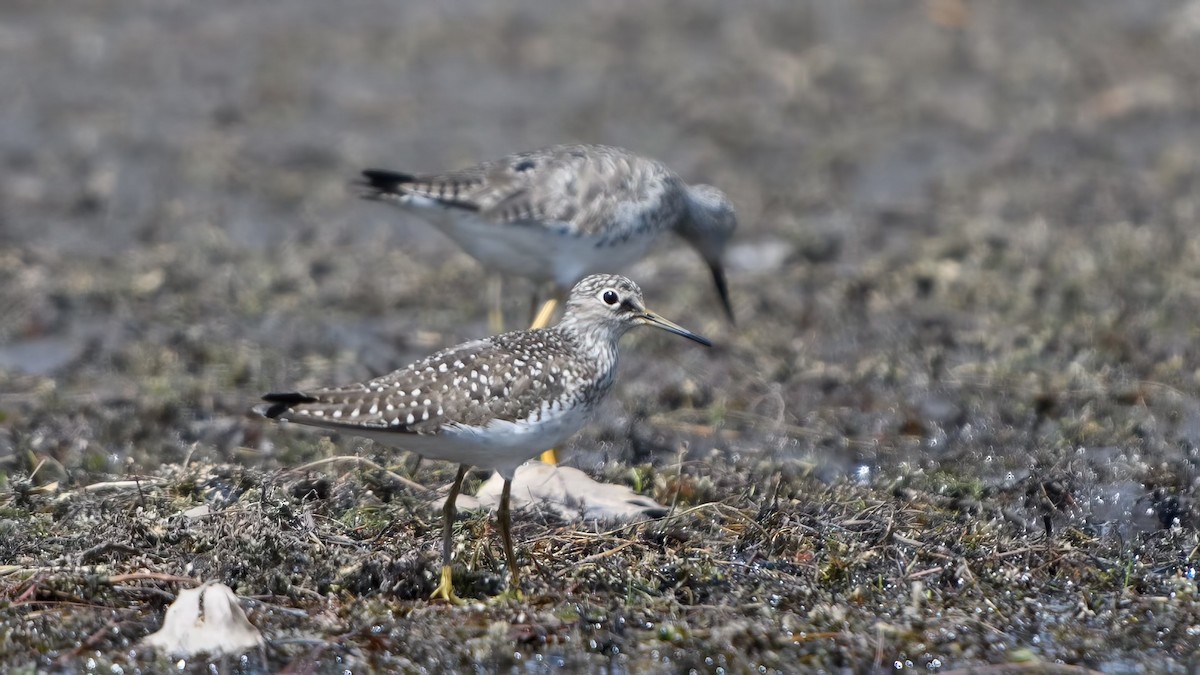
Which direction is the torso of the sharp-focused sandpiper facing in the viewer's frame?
to the viewer's right
